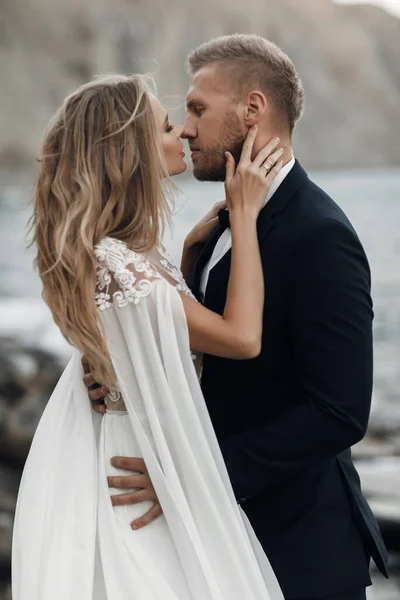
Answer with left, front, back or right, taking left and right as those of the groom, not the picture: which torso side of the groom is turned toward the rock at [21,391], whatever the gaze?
right

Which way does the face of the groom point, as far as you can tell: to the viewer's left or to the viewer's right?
to the viewer's left

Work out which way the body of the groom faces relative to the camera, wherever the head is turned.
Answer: to the viewer's left

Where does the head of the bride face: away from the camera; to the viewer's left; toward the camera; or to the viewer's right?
to the viewer's right
